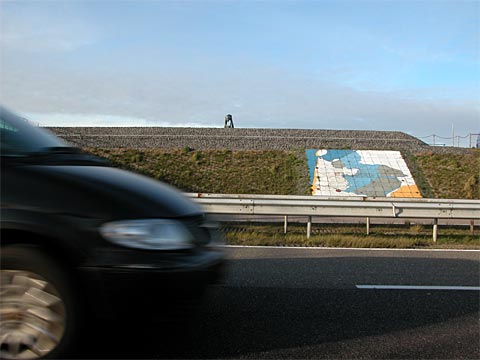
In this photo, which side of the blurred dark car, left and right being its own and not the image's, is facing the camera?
right
